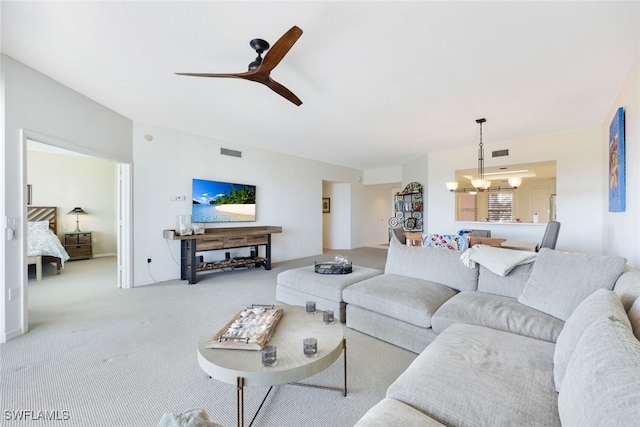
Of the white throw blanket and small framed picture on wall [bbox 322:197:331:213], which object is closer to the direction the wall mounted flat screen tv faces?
the white throw blanket

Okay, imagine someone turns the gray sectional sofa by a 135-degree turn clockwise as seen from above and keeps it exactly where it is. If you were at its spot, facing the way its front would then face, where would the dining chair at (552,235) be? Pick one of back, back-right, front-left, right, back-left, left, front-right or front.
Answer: front

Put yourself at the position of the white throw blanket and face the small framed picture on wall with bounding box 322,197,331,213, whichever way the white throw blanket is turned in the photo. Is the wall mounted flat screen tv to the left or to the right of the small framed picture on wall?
left

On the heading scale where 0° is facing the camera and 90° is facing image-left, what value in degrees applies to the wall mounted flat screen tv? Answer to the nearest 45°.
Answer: approximately 315°

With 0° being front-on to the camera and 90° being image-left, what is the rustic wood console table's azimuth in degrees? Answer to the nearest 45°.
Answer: approximately 315°

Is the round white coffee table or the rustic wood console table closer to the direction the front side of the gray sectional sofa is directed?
the round white coffee table

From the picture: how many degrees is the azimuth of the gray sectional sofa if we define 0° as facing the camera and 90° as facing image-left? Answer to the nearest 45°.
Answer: approximately 45°

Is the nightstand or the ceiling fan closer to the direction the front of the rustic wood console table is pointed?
the ceiling fan

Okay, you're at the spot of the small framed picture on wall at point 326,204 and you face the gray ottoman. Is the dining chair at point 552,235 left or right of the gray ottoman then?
left
